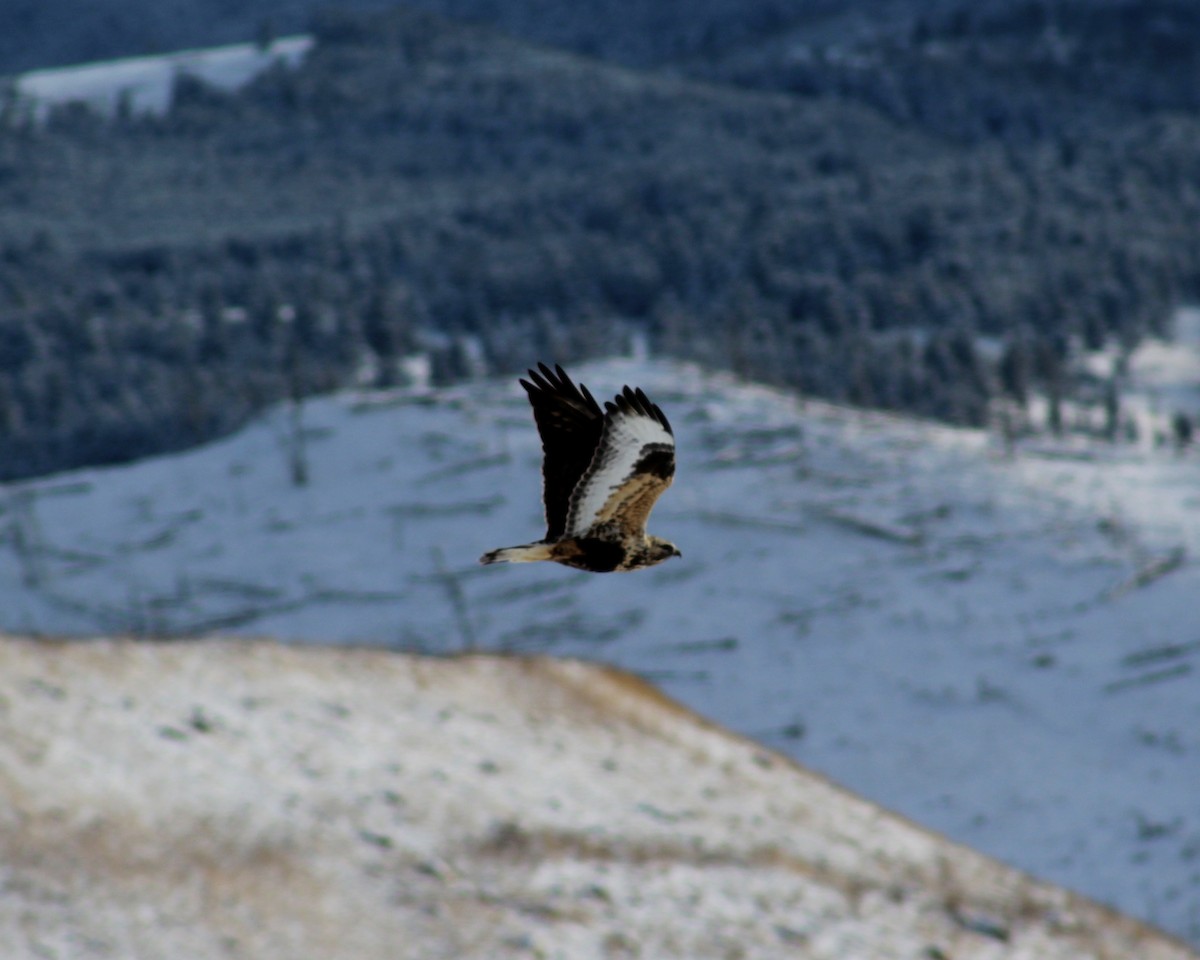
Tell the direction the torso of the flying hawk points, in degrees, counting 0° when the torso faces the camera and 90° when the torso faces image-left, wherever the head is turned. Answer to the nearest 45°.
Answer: approximately 270°
